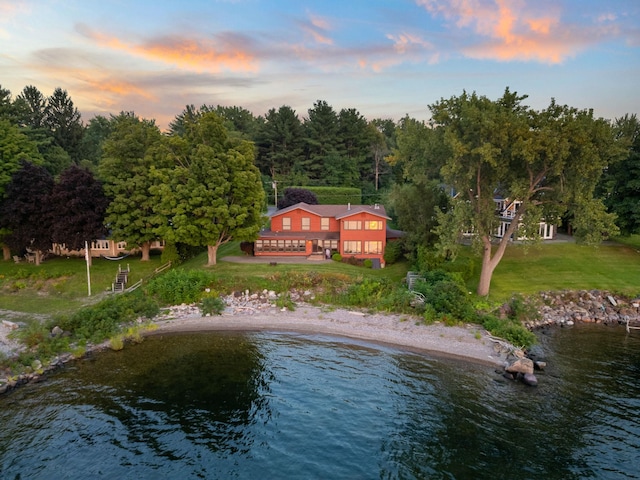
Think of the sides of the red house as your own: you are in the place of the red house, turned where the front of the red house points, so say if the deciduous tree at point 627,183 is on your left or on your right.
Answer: on your left

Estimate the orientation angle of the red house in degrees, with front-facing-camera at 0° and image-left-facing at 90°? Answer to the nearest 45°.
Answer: approximately 0°

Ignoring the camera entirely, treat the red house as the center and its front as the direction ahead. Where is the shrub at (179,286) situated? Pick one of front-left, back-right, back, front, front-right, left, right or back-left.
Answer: front-right

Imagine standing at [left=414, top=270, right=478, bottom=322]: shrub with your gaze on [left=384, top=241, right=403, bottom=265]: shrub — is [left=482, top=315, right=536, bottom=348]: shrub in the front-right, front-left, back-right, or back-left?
back-right

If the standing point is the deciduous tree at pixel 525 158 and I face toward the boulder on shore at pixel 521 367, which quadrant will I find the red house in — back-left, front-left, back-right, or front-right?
back-right

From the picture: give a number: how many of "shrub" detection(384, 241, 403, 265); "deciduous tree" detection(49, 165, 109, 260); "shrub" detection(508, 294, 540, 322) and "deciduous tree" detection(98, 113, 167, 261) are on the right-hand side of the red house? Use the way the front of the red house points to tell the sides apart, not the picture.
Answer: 2

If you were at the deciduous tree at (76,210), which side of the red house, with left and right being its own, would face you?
right

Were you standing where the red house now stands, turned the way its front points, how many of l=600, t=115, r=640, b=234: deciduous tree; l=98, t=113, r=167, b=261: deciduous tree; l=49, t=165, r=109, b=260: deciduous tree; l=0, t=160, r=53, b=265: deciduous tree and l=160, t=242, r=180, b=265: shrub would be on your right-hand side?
4

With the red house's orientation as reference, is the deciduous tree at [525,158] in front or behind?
in front

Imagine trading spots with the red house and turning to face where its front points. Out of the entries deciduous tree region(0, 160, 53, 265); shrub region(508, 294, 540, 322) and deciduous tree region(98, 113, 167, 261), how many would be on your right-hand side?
2

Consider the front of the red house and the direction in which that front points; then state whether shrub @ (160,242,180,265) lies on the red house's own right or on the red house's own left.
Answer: on the red house's own right

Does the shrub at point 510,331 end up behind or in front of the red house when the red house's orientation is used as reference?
in front

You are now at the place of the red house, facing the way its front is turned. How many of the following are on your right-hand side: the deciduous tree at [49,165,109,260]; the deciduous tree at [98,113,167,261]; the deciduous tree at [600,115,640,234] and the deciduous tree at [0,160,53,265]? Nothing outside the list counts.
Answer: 3

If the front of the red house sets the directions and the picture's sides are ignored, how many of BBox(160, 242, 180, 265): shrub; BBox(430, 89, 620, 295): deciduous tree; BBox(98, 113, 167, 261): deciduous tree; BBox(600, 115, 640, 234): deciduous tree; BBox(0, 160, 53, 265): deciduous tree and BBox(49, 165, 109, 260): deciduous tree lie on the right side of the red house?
4

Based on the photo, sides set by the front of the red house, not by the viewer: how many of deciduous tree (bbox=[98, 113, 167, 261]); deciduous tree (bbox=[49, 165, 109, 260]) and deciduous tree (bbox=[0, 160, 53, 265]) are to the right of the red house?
3
